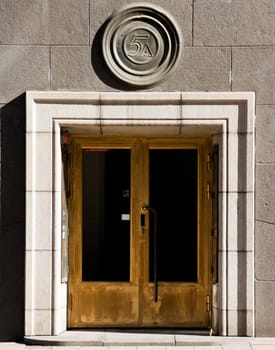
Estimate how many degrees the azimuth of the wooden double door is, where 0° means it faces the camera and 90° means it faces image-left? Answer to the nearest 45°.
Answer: approximately 0°
